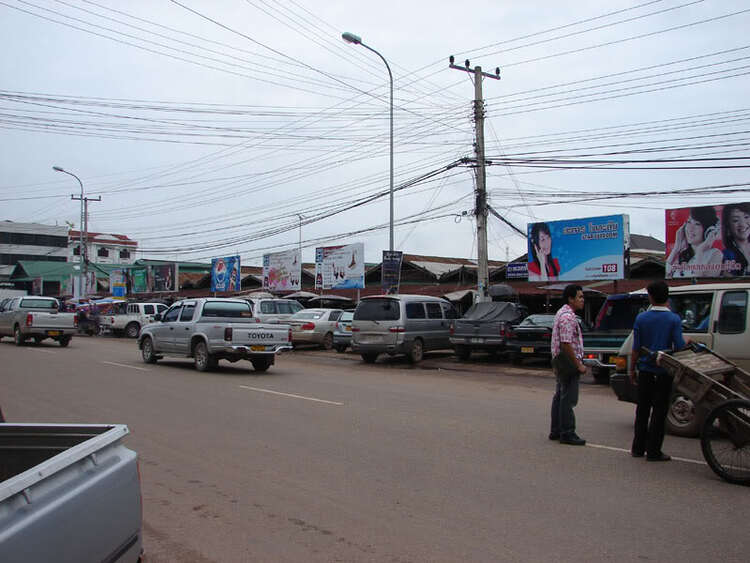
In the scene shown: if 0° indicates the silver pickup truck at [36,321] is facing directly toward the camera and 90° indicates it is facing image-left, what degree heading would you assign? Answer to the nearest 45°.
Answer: approximately 135°

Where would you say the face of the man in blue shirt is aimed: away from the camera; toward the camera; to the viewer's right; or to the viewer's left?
away from the camera

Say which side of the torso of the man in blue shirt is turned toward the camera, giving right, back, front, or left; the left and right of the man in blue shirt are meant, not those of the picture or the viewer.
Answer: back

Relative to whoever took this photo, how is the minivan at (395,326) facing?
facing away from the viewer and to the right of the viewer

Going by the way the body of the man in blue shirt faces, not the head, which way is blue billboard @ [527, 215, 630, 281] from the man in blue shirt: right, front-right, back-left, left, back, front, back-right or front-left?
front

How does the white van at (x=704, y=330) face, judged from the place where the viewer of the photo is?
facing to the left of the viewer

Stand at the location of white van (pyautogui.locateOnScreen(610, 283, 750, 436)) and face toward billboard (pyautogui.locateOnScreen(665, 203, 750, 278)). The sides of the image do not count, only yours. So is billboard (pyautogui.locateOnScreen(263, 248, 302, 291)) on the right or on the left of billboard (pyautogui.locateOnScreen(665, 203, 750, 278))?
left

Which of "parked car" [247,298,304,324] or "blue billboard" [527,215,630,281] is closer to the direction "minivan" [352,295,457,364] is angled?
the blue billboard

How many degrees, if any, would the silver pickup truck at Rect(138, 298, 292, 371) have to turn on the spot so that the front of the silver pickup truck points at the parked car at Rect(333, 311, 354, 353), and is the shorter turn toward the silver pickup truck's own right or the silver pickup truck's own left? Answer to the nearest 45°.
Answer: approximately 90° to the silver pickup truck's own right

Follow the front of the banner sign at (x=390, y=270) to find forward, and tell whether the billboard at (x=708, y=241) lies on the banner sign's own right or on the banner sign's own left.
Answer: on the banner sign's own left

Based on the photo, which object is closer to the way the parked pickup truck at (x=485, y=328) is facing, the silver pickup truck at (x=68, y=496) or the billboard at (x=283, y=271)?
the billboard

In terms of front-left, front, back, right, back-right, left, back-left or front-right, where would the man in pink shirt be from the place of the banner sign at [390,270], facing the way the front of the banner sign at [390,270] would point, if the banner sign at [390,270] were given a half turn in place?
back

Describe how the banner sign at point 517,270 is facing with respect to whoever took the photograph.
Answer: facing the viewer

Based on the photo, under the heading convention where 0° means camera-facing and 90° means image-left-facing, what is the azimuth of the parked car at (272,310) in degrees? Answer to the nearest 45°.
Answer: approximately 225°
